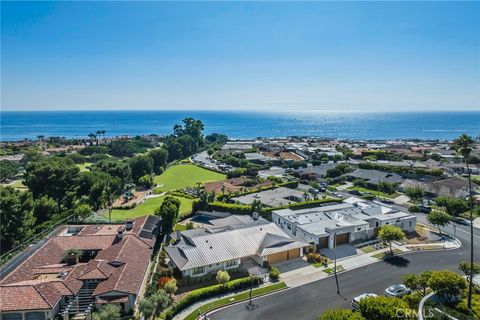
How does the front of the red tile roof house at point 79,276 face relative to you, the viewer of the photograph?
facing the viewer

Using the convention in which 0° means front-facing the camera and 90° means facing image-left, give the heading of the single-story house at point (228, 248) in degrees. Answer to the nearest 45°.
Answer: approximately 315°

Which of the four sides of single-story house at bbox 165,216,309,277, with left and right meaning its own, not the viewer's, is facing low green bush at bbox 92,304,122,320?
right

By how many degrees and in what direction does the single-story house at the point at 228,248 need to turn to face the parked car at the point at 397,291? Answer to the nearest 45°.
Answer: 0° — it already faces it

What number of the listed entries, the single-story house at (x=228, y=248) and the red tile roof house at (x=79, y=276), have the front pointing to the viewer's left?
0

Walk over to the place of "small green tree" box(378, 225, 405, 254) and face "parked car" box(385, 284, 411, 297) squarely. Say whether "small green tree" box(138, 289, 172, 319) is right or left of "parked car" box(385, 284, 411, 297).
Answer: right

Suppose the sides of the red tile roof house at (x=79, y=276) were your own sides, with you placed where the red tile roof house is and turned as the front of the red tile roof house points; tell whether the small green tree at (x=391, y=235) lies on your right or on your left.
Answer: on your left

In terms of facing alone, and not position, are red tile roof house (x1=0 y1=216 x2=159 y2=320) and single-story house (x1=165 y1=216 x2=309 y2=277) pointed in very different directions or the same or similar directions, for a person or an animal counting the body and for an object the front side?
same or similar directions

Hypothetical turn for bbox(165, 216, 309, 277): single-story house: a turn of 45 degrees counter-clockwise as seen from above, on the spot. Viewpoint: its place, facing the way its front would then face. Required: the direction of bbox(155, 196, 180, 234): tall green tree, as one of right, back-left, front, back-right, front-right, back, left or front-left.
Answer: back-left

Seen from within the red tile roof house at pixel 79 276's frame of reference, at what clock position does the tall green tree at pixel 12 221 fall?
The tall green tree is roughly at 5 o'clock from the red tile roof house.

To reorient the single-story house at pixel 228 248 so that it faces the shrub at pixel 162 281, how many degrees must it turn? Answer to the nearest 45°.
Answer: approximately 90° to its right

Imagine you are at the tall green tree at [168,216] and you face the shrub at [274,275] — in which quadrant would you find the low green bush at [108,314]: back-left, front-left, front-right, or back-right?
front-right

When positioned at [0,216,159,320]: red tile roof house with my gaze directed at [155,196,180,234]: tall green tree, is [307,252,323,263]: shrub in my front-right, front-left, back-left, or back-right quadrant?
front-right
